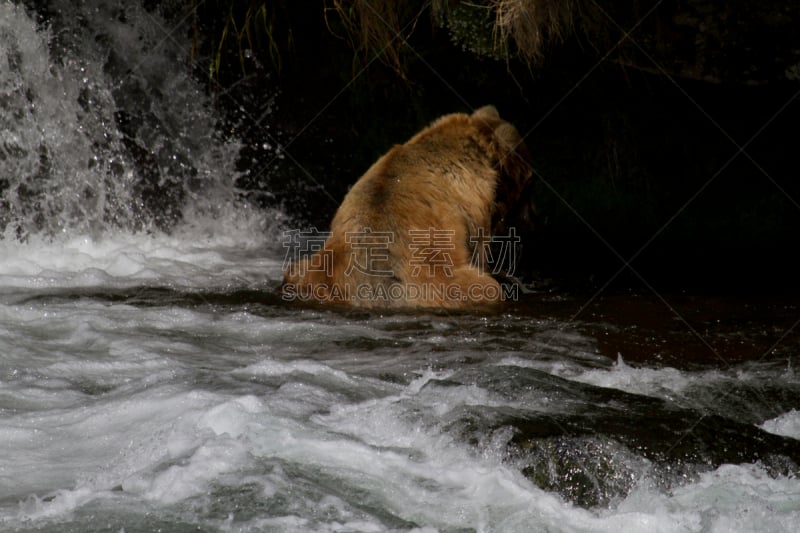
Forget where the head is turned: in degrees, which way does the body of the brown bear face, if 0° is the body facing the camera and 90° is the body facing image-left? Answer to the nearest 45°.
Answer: approximately 225°
